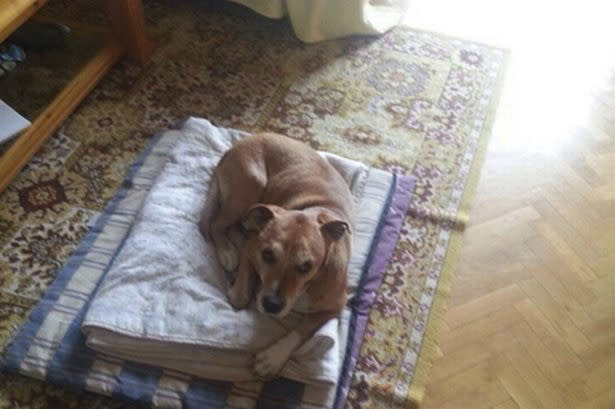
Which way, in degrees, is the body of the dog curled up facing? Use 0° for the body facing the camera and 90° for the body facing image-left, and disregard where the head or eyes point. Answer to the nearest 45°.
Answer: approximately 0°
